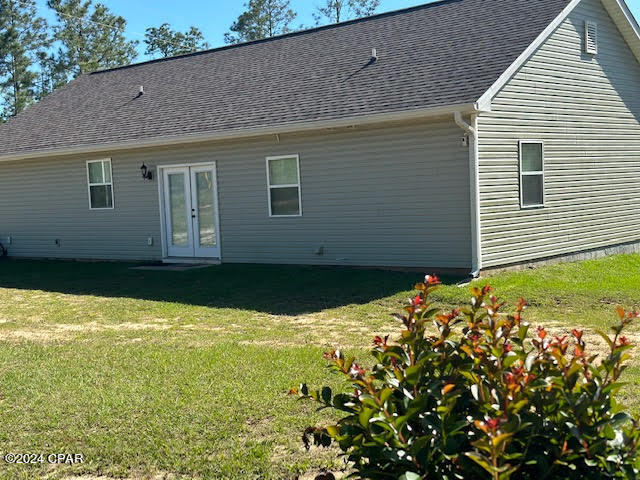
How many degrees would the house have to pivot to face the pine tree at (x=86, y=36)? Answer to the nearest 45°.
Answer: approximately 135° to its right

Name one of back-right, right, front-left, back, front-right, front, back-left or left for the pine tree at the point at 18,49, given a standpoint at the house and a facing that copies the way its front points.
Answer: left

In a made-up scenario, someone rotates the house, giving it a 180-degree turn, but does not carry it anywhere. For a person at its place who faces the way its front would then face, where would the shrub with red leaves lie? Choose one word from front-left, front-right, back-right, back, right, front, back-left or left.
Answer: front-left

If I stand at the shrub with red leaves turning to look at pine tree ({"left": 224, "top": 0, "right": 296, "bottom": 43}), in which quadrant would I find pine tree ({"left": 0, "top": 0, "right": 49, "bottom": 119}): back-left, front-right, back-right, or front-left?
front-left

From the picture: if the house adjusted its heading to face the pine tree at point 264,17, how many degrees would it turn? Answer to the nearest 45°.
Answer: approximately 45° to its left
